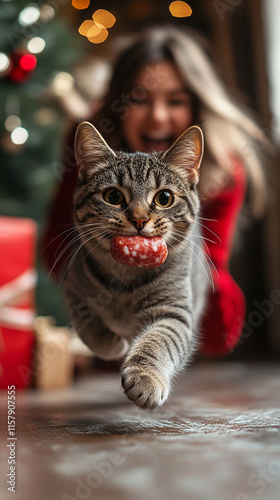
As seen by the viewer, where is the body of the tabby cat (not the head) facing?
toward the camera

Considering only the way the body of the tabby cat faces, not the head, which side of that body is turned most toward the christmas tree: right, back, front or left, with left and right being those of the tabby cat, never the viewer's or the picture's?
back
